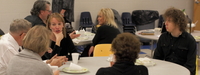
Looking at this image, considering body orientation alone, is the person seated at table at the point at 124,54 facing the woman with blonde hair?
yes

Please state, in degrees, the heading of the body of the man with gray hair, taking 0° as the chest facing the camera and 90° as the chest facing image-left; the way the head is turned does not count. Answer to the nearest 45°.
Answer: approximately 270°

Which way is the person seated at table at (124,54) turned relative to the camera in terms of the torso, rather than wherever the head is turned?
away from the camera

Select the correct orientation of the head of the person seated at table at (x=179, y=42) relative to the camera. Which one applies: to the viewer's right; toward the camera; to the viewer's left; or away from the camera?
to the viewer's left

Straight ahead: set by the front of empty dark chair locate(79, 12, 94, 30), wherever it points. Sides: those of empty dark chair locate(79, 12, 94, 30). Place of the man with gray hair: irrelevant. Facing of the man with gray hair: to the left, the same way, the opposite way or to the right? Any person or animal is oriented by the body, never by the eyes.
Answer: to the left

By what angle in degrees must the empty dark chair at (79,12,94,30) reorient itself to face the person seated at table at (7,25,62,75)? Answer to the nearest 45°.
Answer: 0° — it already faces them

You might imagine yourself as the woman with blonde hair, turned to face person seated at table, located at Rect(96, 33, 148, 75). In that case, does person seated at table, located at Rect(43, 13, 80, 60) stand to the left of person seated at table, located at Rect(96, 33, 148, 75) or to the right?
right

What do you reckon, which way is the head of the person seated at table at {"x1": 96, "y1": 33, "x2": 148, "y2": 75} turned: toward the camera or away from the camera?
away from the camera

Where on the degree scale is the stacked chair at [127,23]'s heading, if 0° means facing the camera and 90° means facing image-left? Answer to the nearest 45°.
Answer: approximately 315°

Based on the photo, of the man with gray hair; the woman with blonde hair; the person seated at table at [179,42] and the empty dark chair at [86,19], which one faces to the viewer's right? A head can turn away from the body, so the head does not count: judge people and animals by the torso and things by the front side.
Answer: the man with gray hair

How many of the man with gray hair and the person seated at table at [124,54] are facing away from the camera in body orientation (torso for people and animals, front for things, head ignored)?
1
